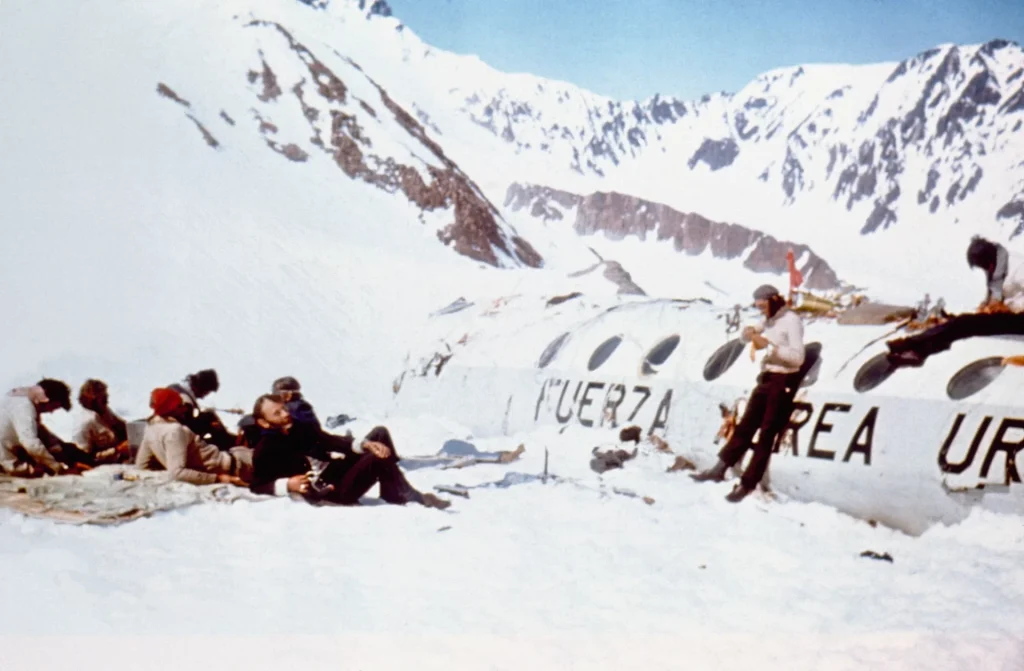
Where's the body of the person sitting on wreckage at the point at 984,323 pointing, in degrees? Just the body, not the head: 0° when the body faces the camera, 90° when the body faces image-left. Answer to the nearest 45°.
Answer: approximately 90°

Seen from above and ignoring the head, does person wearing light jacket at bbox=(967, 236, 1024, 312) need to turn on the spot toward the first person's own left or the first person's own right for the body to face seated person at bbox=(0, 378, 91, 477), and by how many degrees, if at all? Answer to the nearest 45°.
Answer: approximately 45° to the first person's own left

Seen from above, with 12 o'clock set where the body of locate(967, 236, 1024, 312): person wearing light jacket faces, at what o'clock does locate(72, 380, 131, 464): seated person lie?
The seated person is roughly at 11 o'clock from the person wearing light jacket.

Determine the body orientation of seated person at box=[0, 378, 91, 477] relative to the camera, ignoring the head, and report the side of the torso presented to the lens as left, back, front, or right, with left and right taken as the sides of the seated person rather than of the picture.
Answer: right

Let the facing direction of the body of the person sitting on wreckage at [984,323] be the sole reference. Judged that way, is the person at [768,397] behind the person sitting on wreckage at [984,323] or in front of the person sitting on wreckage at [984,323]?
in front

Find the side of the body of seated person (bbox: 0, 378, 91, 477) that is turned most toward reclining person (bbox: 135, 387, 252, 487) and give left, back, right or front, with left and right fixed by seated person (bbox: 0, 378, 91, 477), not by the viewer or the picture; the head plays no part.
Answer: front
